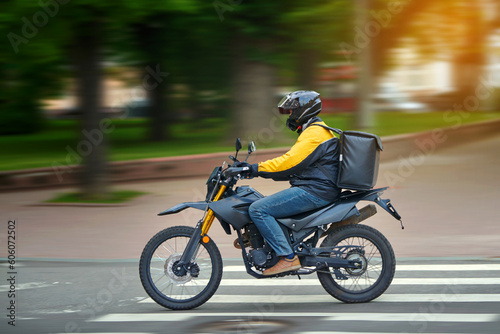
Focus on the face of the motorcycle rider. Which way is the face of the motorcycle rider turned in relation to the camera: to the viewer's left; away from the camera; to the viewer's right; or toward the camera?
to the viewer's left

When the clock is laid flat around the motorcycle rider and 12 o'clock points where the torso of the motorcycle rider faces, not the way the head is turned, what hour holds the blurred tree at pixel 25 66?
The blurred tree is roughly at 2 o'clock from the motorcycle rider.

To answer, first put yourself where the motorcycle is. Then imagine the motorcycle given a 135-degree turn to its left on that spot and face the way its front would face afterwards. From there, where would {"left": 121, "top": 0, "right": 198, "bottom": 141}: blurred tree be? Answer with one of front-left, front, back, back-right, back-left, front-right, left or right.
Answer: back-left

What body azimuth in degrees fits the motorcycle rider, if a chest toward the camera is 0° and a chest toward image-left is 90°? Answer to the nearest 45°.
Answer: approximately 90°

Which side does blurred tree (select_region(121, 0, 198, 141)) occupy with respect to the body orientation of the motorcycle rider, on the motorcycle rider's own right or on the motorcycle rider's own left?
on the motorcycle rider's own right

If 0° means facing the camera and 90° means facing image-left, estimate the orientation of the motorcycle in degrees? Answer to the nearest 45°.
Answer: approximately 90°

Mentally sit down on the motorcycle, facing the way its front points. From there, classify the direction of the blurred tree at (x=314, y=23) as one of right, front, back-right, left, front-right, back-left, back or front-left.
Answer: right

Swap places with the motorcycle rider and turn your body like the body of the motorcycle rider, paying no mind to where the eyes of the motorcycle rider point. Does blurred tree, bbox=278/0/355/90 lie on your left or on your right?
on your right
